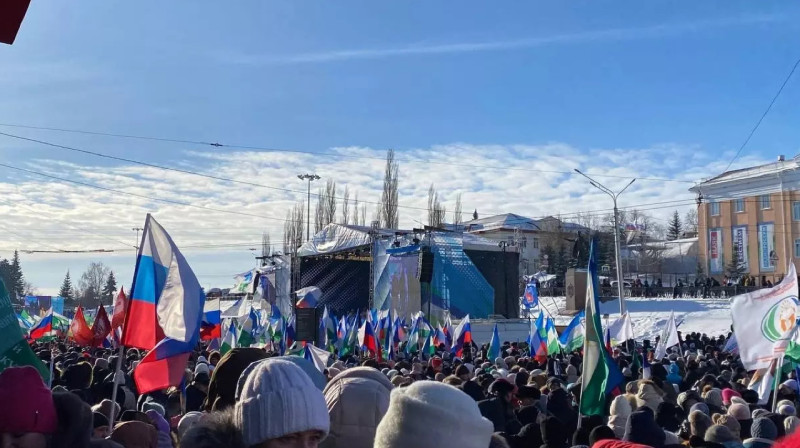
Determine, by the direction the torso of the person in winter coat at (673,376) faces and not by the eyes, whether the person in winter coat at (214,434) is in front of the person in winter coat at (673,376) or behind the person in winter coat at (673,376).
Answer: behind

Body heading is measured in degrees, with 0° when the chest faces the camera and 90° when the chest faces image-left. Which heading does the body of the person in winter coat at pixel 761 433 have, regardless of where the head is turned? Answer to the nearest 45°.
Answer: approximately 180°

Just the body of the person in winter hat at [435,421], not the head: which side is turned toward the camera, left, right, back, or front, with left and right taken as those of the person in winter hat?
back

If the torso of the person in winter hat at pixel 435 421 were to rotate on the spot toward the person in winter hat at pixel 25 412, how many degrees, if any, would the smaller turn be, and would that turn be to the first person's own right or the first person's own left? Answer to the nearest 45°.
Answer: approximately 90° to the first person's own left

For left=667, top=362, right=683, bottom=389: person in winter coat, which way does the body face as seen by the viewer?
away from the camera

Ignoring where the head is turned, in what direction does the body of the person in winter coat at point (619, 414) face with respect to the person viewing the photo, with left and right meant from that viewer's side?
facing away from the viewer

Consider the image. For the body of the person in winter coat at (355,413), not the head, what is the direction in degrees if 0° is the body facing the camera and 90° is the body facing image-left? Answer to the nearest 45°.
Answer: approximately 180°

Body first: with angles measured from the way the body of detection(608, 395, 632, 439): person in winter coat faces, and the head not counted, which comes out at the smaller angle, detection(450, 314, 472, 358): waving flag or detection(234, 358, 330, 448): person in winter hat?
the waving flag

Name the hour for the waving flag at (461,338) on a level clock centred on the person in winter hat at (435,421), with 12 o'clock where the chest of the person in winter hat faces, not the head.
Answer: The waving flag is roughly at 12 o'clock from the person in winter hat.

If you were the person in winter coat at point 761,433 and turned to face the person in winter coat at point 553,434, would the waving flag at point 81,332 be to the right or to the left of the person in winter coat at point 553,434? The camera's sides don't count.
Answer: right

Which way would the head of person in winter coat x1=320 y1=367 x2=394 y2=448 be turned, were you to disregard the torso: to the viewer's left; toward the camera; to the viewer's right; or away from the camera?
away from the camera

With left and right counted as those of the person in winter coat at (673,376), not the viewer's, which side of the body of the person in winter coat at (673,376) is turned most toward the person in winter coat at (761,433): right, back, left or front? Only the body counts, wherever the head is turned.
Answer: back
